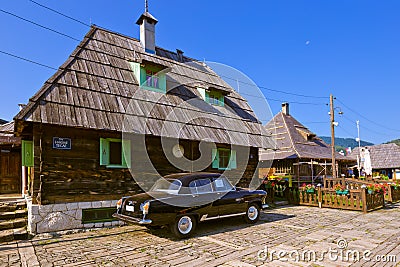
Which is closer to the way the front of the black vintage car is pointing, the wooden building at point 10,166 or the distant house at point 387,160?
the distant house

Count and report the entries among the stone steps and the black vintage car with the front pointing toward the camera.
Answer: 1

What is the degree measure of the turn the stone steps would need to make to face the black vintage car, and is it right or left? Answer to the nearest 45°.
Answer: approximately 45° to its left

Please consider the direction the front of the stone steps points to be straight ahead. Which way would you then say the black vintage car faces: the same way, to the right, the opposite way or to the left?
to the left

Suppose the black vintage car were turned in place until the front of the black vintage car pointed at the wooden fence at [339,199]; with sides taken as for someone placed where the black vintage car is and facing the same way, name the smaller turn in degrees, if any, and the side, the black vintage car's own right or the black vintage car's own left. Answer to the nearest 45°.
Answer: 0° — it already faces it

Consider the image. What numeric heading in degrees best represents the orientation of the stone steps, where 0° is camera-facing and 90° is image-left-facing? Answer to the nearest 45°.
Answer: approximately 0°

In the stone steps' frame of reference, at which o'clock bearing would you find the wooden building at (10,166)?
The wooden building is roughly at 6 o'clock from the stone steps.

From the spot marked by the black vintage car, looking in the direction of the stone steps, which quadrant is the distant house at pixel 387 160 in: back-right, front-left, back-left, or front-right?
back-right

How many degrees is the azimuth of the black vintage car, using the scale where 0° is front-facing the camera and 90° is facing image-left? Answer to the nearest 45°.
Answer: approximately 225°

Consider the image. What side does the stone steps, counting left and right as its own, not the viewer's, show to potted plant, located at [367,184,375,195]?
left
